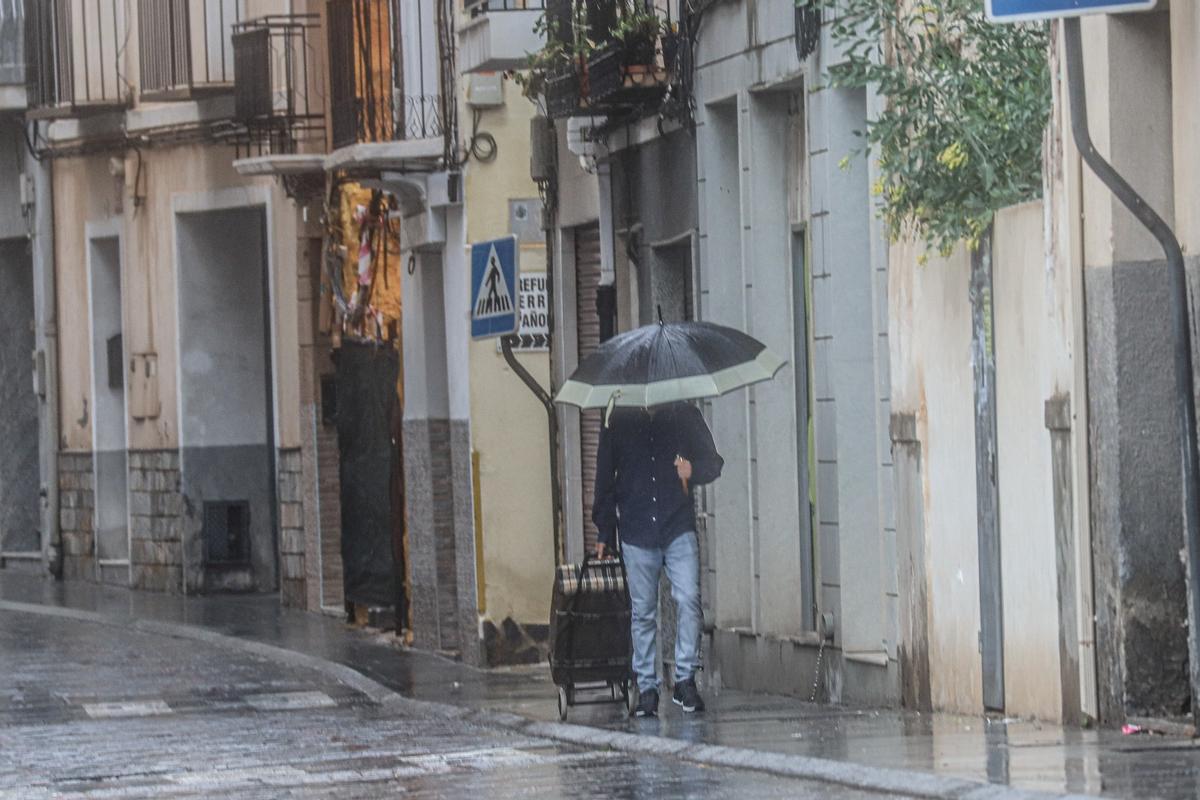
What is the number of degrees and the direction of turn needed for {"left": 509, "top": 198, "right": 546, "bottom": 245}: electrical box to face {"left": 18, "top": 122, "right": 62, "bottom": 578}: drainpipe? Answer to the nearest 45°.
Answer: approximately 90° to its right

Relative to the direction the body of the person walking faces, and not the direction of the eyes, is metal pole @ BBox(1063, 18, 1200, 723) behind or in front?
in front

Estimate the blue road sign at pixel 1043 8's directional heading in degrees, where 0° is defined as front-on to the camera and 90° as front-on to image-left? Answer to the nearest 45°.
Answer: approximately 0°

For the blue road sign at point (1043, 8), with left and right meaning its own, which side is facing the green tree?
back

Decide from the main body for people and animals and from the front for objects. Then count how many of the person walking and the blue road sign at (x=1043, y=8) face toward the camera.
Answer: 2

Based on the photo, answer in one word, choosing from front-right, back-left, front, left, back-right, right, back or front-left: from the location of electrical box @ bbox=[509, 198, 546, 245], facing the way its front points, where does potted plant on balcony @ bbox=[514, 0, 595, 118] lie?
front-left

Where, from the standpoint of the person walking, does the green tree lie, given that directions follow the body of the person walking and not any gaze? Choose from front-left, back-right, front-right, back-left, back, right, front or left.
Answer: front-left

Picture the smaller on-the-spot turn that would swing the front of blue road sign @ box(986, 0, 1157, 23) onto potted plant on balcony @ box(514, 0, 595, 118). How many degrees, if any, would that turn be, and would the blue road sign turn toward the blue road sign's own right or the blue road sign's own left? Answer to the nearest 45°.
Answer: approximately 135° to the blue road sign's own right

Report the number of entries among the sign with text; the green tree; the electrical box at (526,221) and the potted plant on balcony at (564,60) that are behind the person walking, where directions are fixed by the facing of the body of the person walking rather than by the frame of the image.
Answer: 3

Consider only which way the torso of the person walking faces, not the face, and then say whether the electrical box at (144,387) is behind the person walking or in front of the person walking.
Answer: behind
